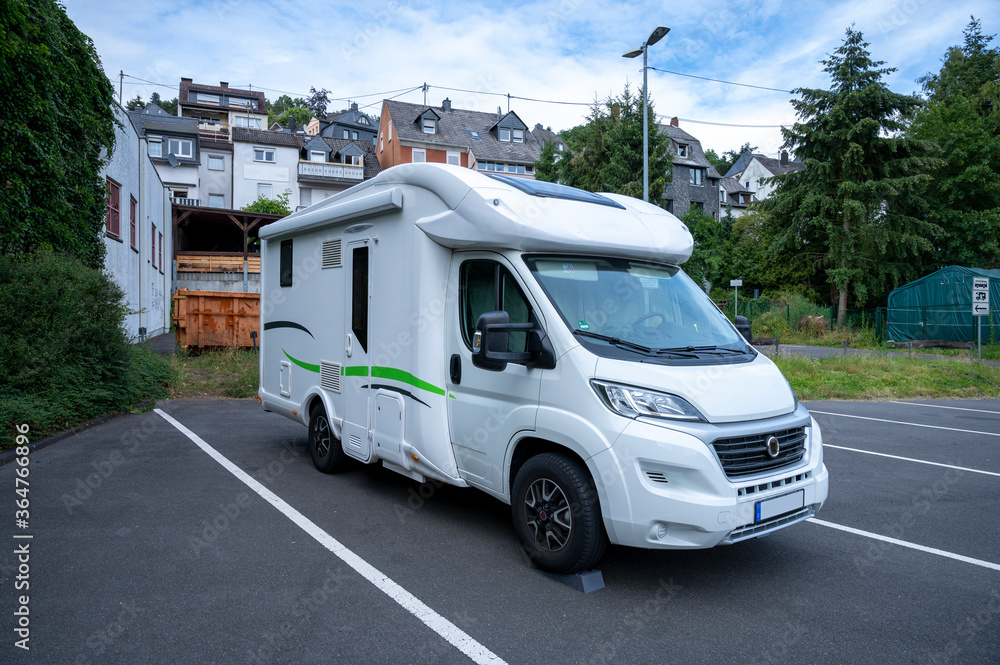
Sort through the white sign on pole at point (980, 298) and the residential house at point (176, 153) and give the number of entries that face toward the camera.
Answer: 2

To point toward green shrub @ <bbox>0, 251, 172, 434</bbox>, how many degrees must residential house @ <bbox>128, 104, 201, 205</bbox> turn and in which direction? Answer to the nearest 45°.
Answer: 0° — it already faces it

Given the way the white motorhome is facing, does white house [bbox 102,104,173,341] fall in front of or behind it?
behind

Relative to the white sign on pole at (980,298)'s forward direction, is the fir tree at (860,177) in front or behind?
behind

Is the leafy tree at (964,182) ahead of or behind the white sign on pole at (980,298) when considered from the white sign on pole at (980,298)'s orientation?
behind

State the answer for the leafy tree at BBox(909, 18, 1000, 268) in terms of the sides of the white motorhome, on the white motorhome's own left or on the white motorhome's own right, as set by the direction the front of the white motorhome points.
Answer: on the white motorhome's own left
